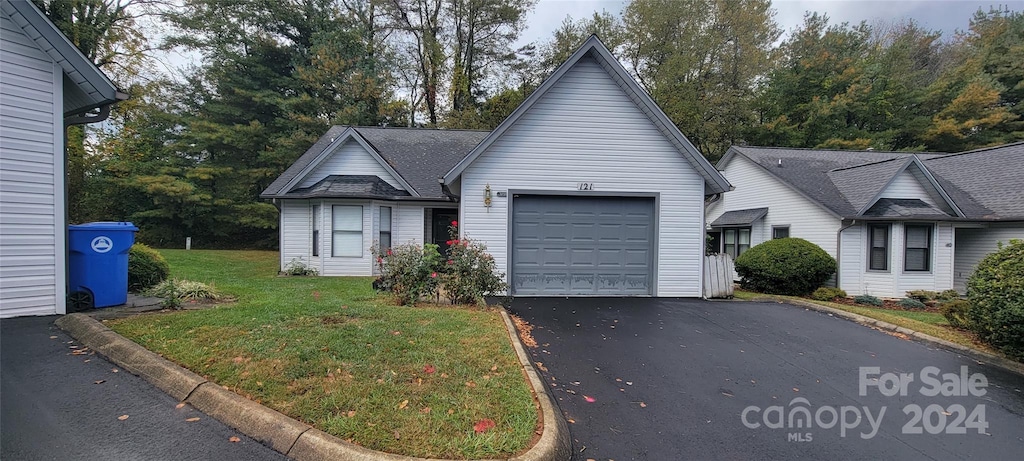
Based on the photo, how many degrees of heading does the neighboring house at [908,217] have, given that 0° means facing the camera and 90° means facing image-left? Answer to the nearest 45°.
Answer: approximately 315°

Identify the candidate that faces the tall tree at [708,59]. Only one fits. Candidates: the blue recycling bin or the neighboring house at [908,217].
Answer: the blue recycling bin

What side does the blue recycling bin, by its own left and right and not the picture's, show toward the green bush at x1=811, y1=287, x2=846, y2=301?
front

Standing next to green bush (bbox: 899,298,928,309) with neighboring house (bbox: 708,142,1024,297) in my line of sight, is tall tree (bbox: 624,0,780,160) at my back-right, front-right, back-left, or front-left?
front-left

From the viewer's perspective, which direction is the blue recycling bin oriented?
to the viewer's right

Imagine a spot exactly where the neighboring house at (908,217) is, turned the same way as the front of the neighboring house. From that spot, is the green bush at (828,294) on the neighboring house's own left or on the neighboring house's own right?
on the neighboring house's own right

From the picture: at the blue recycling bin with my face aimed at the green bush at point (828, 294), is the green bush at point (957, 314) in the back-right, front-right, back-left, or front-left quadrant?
front-right

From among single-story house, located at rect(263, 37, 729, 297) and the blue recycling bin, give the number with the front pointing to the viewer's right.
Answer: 1

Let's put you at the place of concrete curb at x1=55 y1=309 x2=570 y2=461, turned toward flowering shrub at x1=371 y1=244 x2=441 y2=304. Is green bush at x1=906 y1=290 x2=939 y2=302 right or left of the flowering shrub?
right

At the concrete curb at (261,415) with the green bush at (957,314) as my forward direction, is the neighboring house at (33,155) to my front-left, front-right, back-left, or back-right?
back-left

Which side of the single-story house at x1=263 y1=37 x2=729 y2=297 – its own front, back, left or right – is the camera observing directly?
front
